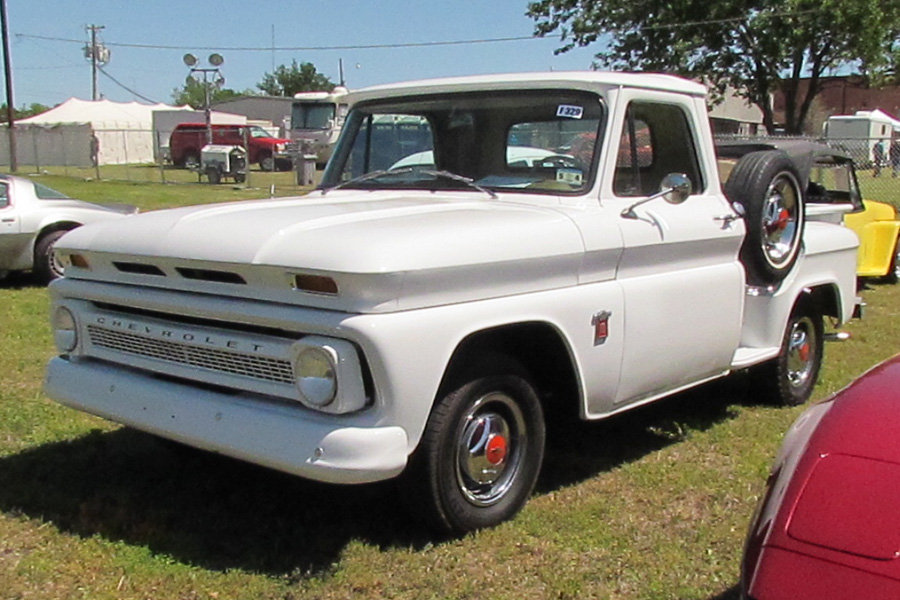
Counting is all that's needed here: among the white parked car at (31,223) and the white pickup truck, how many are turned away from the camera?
0

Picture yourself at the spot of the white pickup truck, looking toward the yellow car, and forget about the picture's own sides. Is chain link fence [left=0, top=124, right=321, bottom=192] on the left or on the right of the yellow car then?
left

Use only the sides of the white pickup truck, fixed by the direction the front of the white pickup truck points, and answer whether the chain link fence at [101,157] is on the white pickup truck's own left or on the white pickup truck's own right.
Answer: on the white pickup truck's own right

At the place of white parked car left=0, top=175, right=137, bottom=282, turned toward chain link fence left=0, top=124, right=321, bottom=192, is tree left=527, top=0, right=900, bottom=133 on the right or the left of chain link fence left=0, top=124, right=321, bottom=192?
right

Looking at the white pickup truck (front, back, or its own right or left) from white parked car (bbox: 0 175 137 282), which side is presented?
right

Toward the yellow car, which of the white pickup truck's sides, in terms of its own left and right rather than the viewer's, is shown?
back

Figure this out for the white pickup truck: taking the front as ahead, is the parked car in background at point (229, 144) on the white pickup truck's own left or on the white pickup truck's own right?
on the white pickup truck's own right
